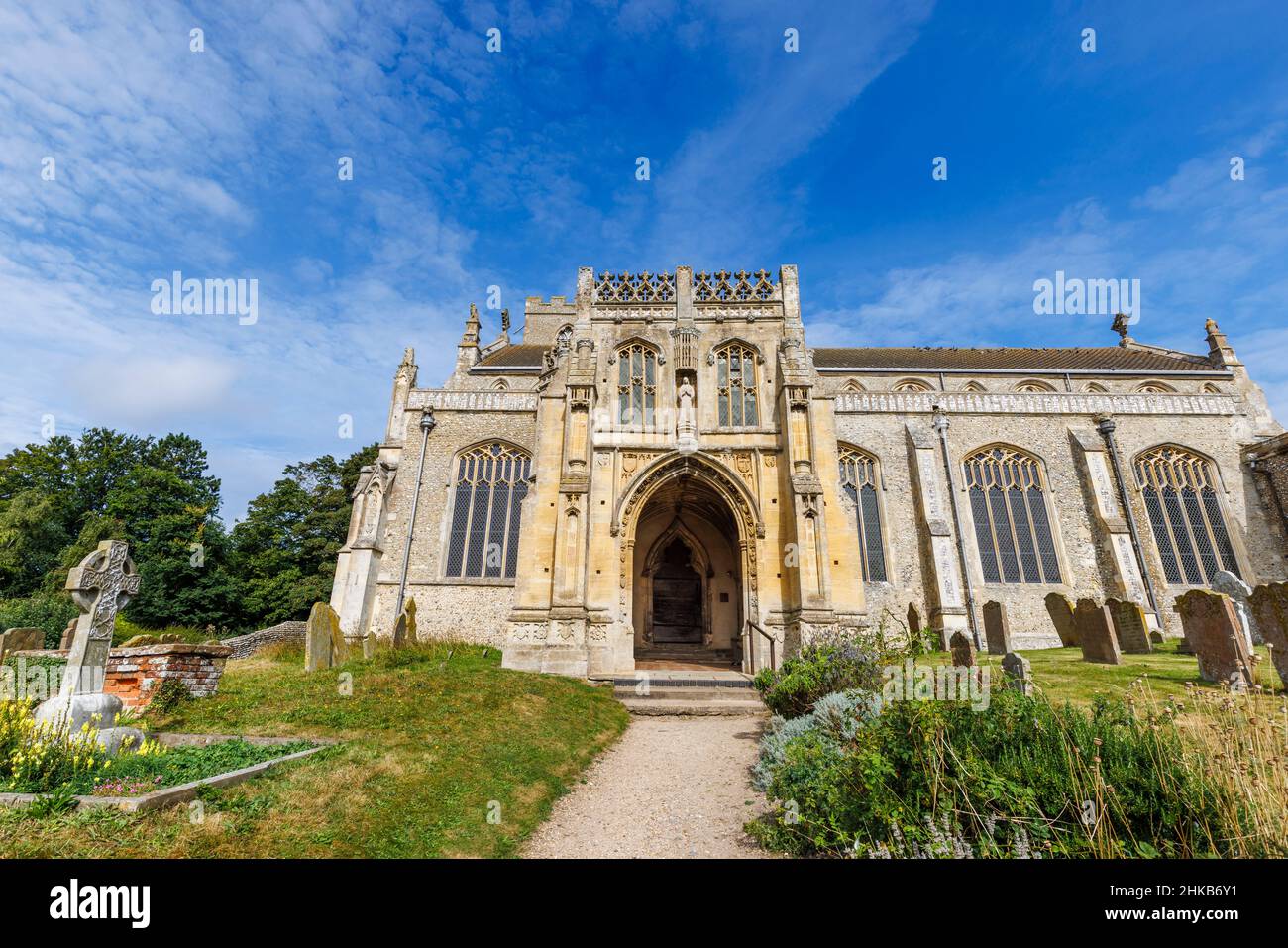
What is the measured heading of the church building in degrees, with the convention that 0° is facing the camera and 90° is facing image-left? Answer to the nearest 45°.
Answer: approximately 0°

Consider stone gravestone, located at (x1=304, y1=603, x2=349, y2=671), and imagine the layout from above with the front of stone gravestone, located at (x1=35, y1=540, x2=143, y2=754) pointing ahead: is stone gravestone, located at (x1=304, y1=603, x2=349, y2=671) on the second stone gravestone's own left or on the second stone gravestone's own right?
on the second stone gravestone's own left

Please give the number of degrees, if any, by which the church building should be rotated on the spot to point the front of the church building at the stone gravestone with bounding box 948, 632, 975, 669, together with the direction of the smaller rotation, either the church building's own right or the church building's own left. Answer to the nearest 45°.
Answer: approximately 45° to the church building's own left

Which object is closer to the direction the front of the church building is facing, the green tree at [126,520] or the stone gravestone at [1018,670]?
the stone gravestone

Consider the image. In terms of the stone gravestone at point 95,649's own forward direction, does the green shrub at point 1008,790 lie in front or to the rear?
in front

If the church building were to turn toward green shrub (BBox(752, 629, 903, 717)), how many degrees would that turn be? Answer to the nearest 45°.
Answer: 0° — it already faces it

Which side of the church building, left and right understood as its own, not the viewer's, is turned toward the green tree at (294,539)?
right

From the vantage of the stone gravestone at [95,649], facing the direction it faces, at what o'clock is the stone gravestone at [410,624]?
the stone gravestone at [410,624] is roughly at 9 o'clock from the stone gravestone at [95,649].

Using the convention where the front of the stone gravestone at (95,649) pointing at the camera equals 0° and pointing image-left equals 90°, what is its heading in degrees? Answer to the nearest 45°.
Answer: approximately 315°

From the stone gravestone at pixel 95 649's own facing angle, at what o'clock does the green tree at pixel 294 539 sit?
The green tree is roughly at 8 o'clock from the stone gravestone.
